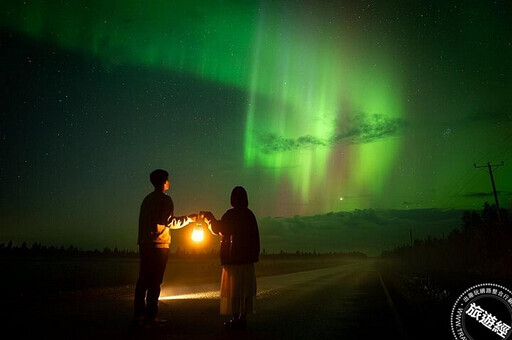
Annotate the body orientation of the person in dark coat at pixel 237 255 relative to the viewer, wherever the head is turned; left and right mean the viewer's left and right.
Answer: facing away from the viewer and to the left of the viewer

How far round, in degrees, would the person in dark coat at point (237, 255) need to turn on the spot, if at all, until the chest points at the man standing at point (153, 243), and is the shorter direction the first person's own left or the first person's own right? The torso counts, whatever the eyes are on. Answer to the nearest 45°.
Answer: approximately 45° to the first person's own left
